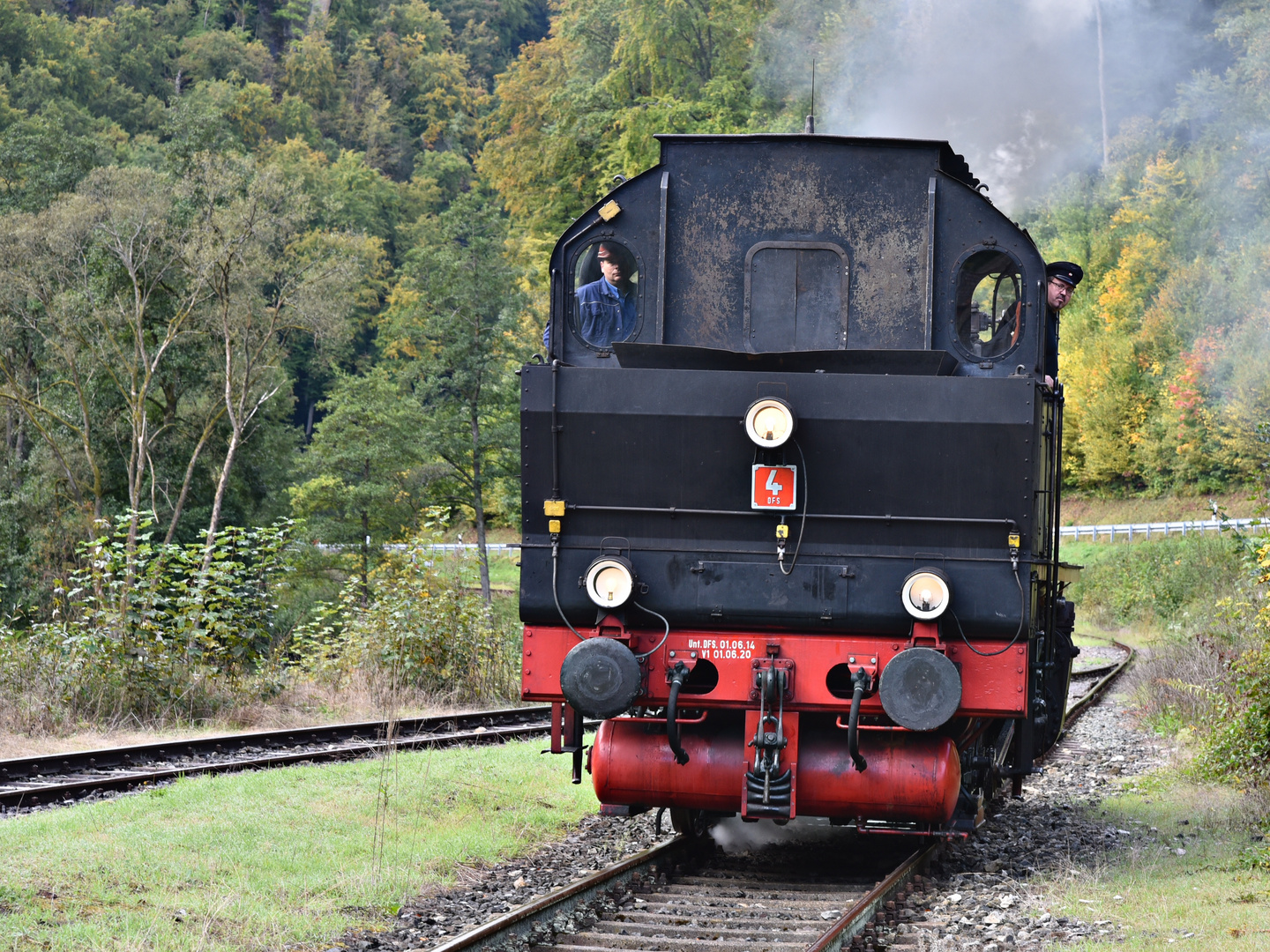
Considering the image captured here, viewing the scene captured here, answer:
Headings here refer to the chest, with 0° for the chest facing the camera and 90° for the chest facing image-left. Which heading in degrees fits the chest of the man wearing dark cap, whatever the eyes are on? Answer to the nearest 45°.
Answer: approximately 315°

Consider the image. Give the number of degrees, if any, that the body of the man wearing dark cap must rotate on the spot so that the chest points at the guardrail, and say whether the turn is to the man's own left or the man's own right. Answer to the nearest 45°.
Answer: approximately 135° to the man's own left

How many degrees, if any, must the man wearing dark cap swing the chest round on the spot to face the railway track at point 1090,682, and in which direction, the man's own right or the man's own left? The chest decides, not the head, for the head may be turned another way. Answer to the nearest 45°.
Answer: approximately 135° to the man's own left

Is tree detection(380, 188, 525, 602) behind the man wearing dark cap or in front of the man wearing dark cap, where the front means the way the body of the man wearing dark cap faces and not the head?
behind

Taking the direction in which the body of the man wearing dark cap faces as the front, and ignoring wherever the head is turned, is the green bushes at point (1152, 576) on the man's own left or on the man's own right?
on the man's own left

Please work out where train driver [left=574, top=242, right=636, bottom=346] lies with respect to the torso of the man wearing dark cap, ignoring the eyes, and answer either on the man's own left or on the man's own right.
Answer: on the man's own right
